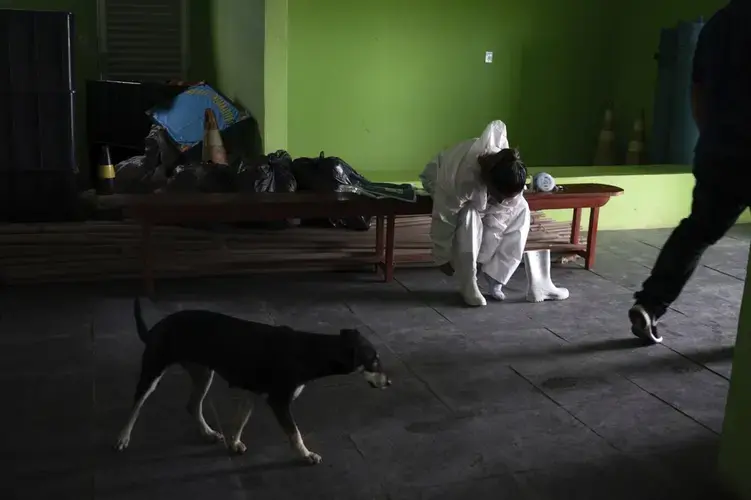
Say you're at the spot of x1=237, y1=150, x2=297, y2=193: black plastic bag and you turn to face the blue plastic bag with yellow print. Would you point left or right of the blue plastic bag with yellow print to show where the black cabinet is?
left

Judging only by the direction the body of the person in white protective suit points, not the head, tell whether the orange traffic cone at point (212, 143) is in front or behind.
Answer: behind

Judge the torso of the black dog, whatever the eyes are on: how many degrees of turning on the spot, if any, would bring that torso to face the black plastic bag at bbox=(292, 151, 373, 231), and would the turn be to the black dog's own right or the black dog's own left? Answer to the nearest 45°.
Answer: approximately 90° to the black dog's own left

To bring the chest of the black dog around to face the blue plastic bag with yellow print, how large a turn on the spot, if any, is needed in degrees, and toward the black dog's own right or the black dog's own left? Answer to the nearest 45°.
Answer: approximately 90° to the black dog's own left

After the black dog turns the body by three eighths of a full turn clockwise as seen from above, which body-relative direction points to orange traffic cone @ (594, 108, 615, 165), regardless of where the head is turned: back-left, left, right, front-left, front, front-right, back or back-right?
back

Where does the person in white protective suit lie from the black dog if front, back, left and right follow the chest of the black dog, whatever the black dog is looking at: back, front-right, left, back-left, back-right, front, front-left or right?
front-left

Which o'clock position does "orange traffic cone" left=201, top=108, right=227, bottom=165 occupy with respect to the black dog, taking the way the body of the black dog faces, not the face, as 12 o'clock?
The orange traffic cone is roughly at 9 o'clock from the black dog.

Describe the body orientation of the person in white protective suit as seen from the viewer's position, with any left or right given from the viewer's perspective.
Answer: facing the viewer and to the right of the viewer

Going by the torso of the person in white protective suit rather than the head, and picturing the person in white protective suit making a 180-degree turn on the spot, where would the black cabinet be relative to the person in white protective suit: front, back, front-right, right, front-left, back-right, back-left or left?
front-left

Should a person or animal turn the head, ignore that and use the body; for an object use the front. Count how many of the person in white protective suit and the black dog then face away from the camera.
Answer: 0

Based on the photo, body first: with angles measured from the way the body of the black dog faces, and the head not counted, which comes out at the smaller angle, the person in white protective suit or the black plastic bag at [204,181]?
the person in white protective suit

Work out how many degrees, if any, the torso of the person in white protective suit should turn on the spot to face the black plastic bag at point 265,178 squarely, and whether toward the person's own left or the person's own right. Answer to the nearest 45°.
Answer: approximately 135° to the person's own right

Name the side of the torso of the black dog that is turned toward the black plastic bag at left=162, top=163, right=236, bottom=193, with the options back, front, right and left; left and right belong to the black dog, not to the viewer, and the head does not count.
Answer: left

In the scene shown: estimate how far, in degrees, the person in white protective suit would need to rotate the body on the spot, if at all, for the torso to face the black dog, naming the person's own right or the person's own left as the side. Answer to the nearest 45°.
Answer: approximately 45° to the person's own right

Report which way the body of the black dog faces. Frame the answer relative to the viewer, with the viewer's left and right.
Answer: facing to the right of the viewer

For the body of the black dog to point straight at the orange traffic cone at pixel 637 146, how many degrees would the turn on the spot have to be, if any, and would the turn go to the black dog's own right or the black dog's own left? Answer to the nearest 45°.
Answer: approximately 45° to the black dog's own left
